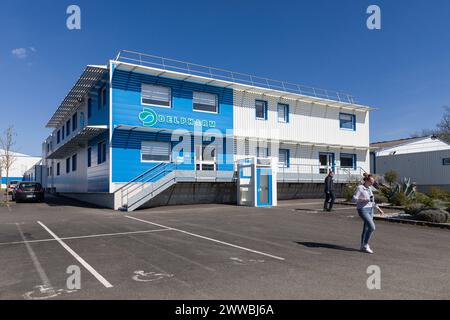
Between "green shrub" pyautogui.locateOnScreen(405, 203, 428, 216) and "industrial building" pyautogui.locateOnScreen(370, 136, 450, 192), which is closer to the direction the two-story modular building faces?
the green shrub

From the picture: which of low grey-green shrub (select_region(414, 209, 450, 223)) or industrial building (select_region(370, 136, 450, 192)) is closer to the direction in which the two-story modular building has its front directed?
the low grey-green shrub

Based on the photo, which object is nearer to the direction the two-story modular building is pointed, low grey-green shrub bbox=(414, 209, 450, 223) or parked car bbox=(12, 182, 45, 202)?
the low grey-green shrub

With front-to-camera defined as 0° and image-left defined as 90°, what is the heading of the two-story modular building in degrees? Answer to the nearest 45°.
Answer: approximately 315°

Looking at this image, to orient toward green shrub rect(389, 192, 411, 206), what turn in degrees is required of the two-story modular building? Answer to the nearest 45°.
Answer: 0° — it already faces it

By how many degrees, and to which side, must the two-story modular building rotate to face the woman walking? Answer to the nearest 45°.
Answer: approximately 45° to its right

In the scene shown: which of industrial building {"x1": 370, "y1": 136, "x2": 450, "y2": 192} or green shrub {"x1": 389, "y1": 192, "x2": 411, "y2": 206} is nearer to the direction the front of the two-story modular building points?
the green shrub

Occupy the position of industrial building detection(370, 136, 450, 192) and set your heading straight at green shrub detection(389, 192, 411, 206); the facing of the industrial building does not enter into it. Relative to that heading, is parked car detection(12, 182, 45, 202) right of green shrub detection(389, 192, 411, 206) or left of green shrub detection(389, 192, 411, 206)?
right

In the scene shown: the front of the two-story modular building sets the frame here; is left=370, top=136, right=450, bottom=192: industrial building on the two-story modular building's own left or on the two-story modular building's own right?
on the two-story modular building's own left

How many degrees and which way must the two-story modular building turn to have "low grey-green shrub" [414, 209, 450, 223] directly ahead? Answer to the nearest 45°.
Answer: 0° — it already faces it
